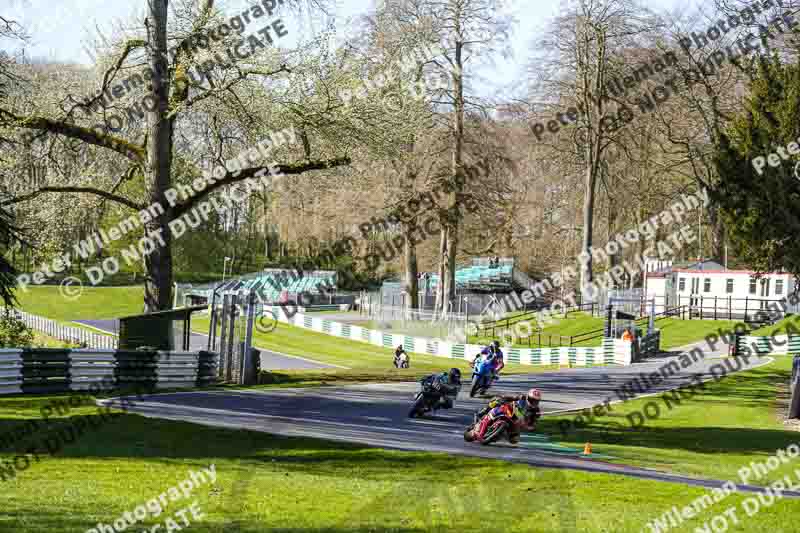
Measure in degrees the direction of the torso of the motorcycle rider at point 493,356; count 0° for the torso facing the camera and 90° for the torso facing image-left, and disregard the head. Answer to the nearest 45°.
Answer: approximately 45°

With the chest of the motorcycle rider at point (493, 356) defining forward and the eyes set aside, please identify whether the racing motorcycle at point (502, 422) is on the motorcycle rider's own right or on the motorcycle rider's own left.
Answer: on the motorcycle rider's own left

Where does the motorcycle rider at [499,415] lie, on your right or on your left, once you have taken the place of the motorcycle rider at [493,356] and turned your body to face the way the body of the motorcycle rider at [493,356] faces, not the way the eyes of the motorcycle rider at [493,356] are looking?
on your left

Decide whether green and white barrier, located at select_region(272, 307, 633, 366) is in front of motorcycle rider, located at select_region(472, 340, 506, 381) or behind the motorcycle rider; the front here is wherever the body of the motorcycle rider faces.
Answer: behind

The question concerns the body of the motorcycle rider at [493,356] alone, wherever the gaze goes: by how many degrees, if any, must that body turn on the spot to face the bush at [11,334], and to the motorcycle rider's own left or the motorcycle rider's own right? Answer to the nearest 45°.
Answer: approximately 45° to the motorcycle rider's own right

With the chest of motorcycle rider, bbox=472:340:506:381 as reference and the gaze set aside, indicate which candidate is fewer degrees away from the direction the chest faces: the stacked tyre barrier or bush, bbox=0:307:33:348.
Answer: the stacked tyre barrier

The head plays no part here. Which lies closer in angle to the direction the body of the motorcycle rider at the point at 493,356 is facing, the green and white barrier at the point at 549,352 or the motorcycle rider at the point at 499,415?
the motorcycle rider
